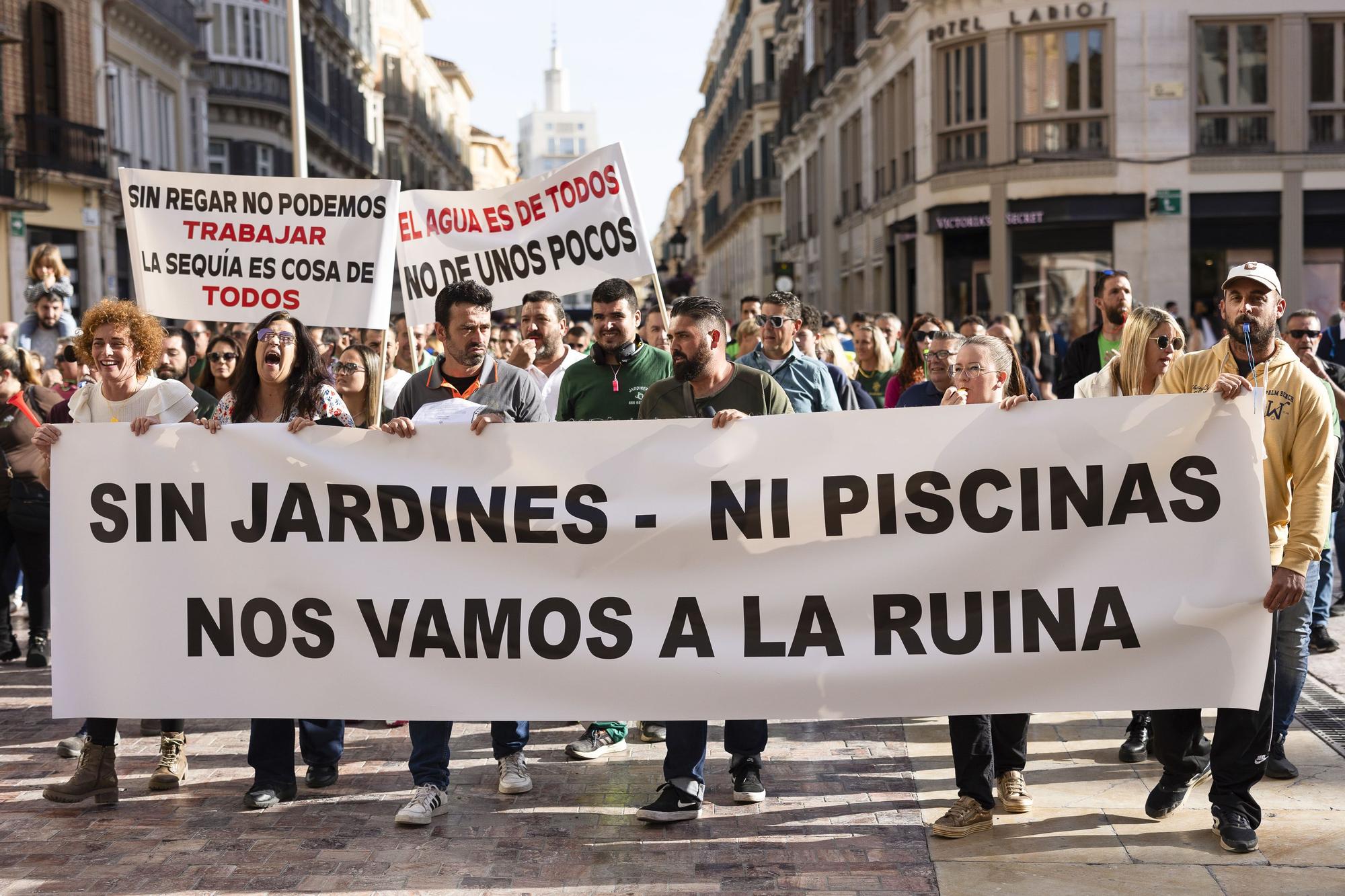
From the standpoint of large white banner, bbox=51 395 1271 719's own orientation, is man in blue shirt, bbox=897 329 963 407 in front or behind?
behind

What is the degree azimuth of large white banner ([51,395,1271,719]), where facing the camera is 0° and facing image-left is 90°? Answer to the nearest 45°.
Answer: approximately 0°

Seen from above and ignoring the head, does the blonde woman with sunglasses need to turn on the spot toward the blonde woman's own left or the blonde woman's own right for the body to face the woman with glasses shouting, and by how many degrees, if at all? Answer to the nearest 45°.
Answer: approximately 135° to the blonde woman's own right

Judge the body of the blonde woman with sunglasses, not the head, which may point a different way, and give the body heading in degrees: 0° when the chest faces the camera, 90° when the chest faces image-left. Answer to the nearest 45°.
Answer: approximately 315°

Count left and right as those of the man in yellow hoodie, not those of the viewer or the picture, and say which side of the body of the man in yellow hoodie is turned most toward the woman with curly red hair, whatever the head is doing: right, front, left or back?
right

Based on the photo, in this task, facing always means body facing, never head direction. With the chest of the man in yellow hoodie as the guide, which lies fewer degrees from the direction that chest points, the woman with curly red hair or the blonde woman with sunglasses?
the woman with curly red hair

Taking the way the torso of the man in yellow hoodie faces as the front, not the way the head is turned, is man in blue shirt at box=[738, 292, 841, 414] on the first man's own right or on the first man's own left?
on the first man's own right

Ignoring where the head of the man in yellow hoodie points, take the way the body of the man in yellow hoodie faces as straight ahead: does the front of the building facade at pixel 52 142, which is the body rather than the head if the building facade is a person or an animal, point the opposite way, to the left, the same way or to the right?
to the left

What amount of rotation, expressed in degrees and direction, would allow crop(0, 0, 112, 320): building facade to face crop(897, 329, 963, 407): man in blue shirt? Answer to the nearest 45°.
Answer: approximately 45° to its right
